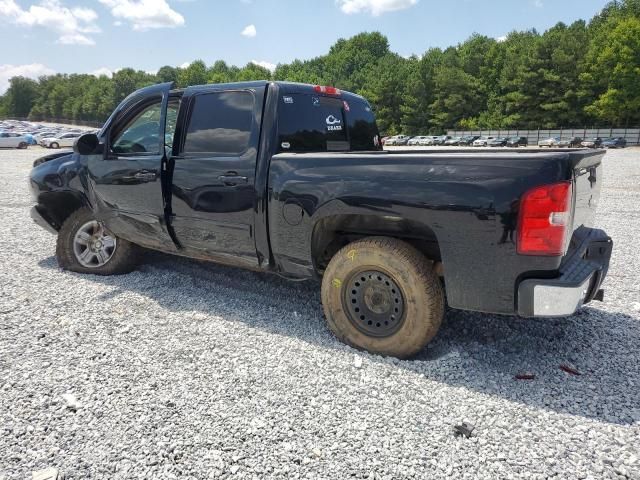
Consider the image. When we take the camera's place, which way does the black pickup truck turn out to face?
facing away from the viewer and to the left of the viewer

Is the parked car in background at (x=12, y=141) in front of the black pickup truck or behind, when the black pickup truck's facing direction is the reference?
in front

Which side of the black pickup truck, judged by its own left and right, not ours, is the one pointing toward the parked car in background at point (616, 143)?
right

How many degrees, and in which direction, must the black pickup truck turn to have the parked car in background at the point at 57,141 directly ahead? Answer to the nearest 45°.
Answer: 0° — it already faces it
